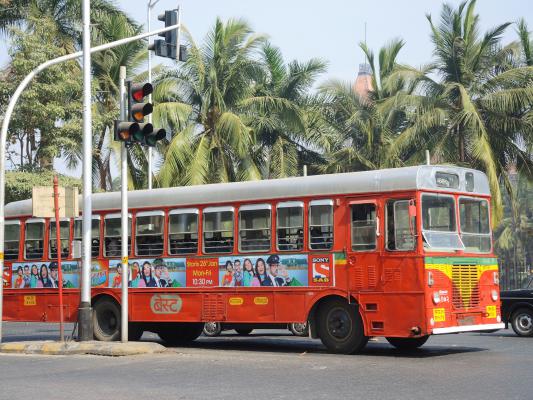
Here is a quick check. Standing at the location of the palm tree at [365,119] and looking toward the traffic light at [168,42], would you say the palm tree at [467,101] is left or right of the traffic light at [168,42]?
left

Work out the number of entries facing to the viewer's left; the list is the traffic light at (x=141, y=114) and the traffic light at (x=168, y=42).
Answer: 1

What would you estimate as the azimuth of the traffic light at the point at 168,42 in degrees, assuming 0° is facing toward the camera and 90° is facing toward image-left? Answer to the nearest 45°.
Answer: approximately 90°

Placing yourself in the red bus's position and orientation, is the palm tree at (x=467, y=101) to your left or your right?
on your left

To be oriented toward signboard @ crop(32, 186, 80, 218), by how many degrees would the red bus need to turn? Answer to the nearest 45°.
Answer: approximately 135° to its right

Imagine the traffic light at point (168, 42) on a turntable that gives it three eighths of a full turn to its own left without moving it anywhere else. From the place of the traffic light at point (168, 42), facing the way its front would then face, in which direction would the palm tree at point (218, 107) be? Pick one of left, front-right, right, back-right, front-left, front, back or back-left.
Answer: back-left

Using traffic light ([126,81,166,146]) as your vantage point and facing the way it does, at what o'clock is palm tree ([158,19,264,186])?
The palm tree is roughly at 8 o'clock from the traffic light.

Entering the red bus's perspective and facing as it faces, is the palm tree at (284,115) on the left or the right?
on its left

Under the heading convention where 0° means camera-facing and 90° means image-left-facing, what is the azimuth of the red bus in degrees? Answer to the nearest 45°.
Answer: approximately 315°

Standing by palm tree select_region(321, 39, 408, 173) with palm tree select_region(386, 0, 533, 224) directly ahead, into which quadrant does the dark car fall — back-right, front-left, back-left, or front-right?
front-right
